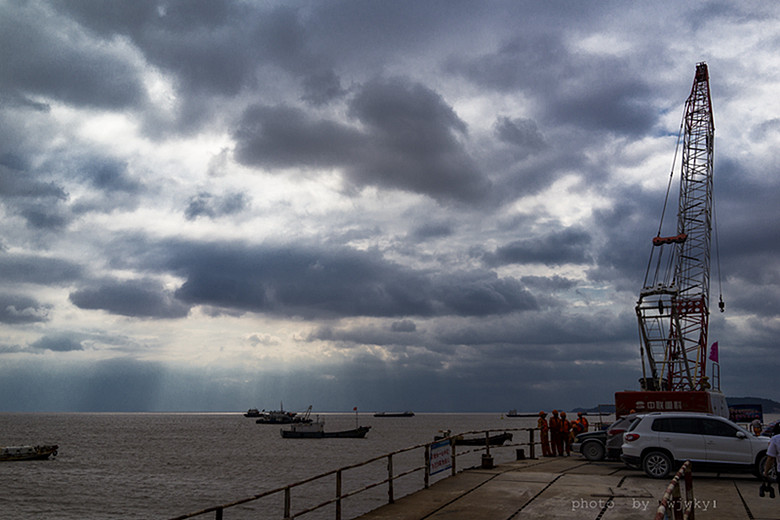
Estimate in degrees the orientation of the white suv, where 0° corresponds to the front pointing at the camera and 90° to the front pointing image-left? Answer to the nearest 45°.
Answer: approximately 270°

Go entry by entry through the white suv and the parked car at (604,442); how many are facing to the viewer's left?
1

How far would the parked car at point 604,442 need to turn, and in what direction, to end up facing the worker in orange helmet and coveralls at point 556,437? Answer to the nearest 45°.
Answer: approximately 45° to its right

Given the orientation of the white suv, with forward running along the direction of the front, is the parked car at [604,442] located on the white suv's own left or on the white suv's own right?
on the white suv's own left

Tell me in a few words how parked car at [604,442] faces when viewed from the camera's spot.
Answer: facing to the left of the viewer

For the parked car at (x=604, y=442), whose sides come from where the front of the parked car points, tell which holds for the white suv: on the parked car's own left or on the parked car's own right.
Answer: on the parked car's own left

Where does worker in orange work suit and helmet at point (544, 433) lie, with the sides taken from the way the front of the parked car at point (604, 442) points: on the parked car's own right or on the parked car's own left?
on the parked car's own right

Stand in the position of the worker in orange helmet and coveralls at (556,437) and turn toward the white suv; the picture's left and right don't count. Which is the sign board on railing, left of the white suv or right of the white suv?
right
